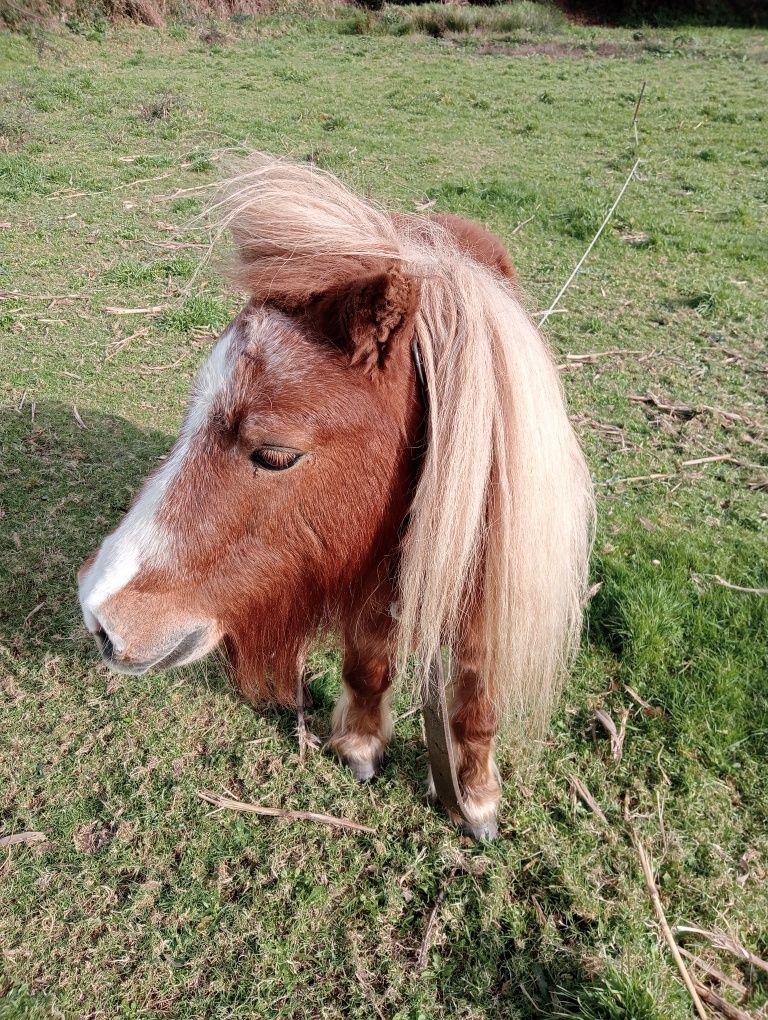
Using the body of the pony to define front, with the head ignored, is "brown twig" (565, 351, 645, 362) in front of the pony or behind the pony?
behind

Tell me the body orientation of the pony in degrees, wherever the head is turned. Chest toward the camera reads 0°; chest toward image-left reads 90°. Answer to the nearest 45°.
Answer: approximately 45°

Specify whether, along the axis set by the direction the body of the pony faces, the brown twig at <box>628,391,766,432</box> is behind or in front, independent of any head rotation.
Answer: behind

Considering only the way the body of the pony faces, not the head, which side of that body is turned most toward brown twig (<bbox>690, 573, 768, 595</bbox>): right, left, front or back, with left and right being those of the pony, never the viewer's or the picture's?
back

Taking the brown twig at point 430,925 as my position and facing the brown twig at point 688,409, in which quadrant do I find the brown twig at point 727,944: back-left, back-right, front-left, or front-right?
front-right

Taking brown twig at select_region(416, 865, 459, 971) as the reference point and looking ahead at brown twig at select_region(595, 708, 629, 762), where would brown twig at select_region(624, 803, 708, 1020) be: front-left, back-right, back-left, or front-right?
front-right

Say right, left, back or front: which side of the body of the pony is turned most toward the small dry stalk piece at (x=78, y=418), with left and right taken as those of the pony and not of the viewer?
right

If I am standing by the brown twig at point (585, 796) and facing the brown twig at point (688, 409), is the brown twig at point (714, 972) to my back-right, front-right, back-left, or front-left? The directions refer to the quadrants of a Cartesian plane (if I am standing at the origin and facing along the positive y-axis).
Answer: back-right
